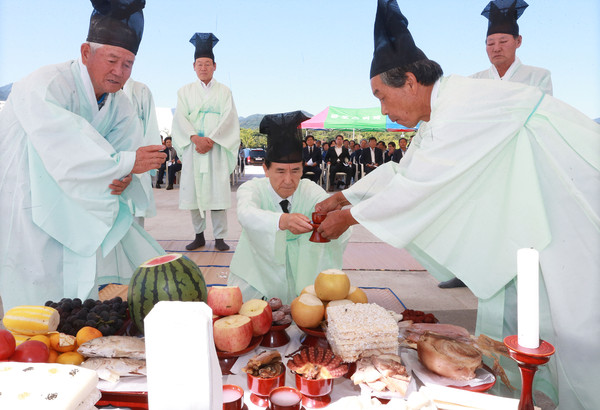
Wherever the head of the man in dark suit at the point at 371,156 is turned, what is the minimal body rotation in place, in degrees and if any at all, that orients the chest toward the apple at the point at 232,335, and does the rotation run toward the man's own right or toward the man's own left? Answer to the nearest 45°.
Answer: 0° — they already face it

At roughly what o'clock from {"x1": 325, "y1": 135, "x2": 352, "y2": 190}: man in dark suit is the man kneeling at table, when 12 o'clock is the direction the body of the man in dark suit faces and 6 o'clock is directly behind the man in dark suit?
The man kneeling at table is roughly at 12 o'clock from the man in dark suit.

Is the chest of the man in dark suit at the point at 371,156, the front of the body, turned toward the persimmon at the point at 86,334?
yes

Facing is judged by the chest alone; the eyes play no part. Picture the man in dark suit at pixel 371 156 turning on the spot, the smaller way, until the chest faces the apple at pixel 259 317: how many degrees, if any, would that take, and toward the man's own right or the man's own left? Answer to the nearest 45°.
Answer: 0° — they already face it

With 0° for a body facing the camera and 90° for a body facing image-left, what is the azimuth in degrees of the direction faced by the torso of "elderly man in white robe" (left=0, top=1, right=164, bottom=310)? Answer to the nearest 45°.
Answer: approximately 315°

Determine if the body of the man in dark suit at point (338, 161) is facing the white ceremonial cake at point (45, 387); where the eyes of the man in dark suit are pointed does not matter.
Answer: yes

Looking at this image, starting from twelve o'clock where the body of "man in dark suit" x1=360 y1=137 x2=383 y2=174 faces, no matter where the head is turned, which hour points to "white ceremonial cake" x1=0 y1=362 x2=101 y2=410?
The white ceremonial cake is roughly at 12 o'clock from the man in dark suit.

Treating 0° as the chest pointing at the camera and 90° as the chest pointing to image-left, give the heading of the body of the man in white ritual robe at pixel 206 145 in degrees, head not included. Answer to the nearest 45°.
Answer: approximately 0°

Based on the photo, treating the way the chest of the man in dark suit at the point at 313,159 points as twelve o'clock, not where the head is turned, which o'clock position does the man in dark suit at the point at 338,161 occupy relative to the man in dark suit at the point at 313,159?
the man in dark suit at the point at 338,161 is roughly at 9 o'clock from the man in dark suit at the point at 313,159.
